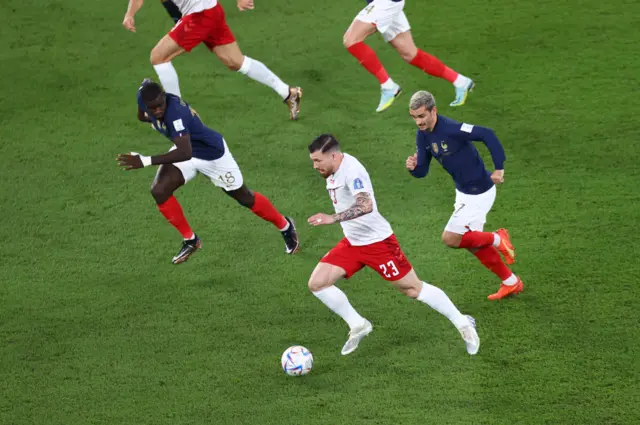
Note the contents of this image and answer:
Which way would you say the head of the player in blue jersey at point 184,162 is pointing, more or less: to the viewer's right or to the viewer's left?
to the viewer's left

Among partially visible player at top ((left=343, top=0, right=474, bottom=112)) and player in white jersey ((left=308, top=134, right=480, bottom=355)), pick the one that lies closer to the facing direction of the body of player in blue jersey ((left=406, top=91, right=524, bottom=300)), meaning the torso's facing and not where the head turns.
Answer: the player in white jersey

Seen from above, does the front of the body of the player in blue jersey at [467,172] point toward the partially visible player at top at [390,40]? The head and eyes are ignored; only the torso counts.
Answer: no

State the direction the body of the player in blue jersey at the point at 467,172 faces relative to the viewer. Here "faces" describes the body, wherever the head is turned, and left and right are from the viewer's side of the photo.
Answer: facing the viewer and to the left of the viewer

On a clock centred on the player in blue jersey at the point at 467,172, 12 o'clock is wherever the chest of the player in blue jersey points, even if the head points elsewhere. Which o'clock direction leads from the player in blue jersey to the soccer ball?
The soccer ball is roughly at 12 o'clock from the player in blue jersey.

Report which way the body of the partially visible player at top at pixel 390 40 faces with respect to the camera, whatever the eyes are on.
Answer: to the viewer's left

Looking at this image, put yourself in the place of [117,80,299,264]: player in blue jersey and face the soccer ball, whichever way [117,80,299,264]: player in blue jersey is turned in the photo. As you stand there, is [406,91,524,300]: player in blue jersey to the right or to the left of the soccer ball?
left

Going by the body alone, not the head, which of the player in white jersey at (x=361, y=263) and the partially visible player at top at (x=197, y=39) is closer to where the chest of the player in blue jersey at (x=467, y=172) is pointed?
the player in white jersey

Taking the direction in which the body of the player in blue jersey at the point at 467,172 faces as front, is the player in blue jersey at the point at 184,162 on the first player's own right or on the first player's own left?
on the first player's own right

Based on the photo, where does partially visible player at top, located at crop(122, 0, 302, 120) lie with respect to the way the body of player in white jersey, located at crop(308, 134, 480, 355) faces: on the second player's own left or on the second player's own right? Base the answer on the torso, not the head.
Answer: on the second player's own right

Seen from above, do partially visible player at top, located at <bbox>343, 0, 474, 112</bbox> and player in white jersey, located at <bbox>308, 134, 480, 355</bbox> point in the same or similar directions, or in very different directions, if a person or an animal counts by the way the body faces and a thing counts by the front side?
same or similar directions

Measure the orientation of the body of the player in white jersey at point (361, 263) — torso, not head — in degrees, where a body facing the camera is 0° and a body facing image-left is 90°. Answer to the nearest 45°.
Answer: approximately 90°
